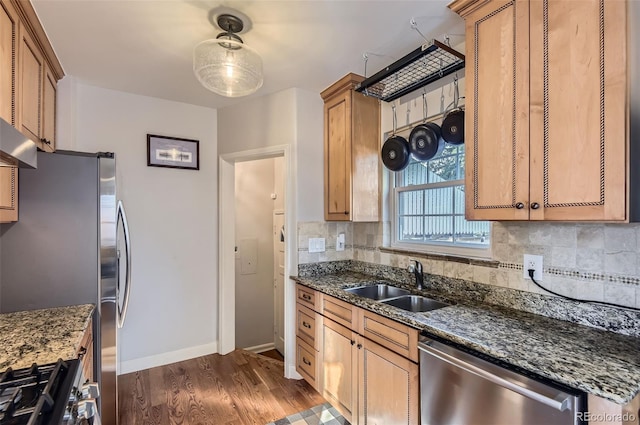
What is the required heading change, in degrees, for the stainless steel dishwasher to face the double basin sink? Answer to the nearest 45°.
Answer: approximately 90° to its right

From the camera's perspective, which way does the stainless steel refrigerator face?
to the viewer's right

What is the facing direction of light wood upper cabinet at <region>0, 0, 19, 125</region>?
to the viewer's right

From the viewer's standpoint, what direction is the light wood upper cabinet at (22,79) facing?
to the viewer's right

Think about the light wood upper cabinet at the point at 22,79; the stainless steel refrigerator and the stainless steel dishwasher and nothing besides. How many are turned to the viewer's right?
2

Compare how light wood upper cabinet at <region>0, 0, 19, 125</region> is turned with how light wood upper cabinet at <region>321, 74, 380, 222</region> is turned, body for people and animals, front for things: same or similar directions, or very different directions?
very different directions

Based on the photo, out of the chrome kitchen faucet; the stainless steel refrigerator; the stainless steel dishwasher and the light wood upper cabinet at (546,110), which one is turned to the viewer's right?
the stainless steel refrigerator

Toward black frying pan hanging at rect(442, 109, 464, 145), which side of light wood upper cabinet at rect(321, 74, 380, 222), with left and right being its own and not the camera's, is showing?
left

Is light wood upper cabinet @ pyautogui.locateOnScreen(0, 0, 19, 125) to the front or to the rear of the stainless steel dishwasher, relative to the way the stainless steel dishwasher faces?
to the front

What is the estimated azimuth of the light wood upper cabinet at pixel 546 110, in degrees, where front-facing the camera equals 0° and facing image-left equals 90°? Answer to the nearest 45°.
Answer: approximately 45°

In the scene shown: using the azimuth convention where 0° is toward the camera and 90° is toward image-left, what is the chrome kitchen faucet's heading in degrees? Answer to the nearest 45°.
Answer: approximately 45°
